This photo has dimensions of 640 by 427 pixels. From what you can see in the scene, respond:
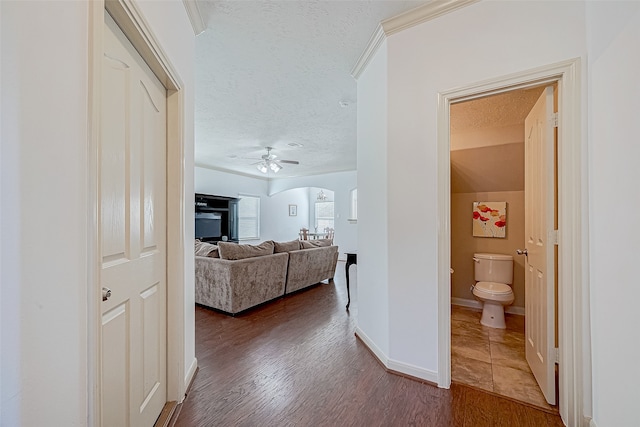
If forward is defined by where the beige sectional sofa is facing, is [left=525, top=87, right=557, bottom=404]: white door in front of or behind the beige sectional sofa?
behind

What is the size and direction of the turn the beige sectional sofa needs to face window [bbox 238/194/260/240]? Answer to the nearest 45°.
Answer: approximately 45° to its right

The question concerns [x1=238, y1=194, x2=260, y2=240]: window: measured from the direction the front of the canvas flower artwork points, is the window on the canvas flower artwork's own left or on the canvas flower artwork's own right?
on the canvas flower artwork's own right

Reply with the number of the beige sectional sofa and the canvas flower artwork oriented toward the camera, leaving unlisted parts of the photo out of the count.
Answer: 1

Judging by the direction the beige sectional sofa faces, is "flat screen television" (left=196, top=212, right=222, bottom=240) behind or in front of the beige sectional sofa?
in front

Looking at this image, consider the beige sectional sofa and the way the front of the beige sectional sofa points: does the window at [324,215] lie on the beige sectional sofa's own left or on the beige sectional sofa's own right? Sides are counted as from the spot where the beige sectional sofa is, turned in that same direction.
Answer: on the beige sectional sofa's own right

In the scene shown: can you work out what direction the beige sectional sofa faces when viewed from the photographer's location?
facing away from the viewer and to the left of the viewer

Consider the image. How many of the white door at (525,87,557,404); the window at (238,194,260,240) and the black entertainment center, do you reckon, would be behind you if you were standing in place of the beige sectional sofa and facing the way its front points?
1

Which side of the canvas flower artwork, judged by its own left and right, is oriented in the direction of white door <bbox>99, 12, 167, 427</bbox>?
front

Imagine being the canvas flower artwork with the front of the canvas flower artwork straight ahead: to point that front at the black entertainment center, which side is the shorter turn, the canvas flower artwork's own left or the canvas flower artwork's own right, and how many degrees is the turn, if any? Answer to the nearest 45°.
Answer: approximately 90° to the canvas flower artwork's own right

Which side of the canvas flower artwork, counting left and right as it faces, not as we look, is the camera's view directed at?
front
